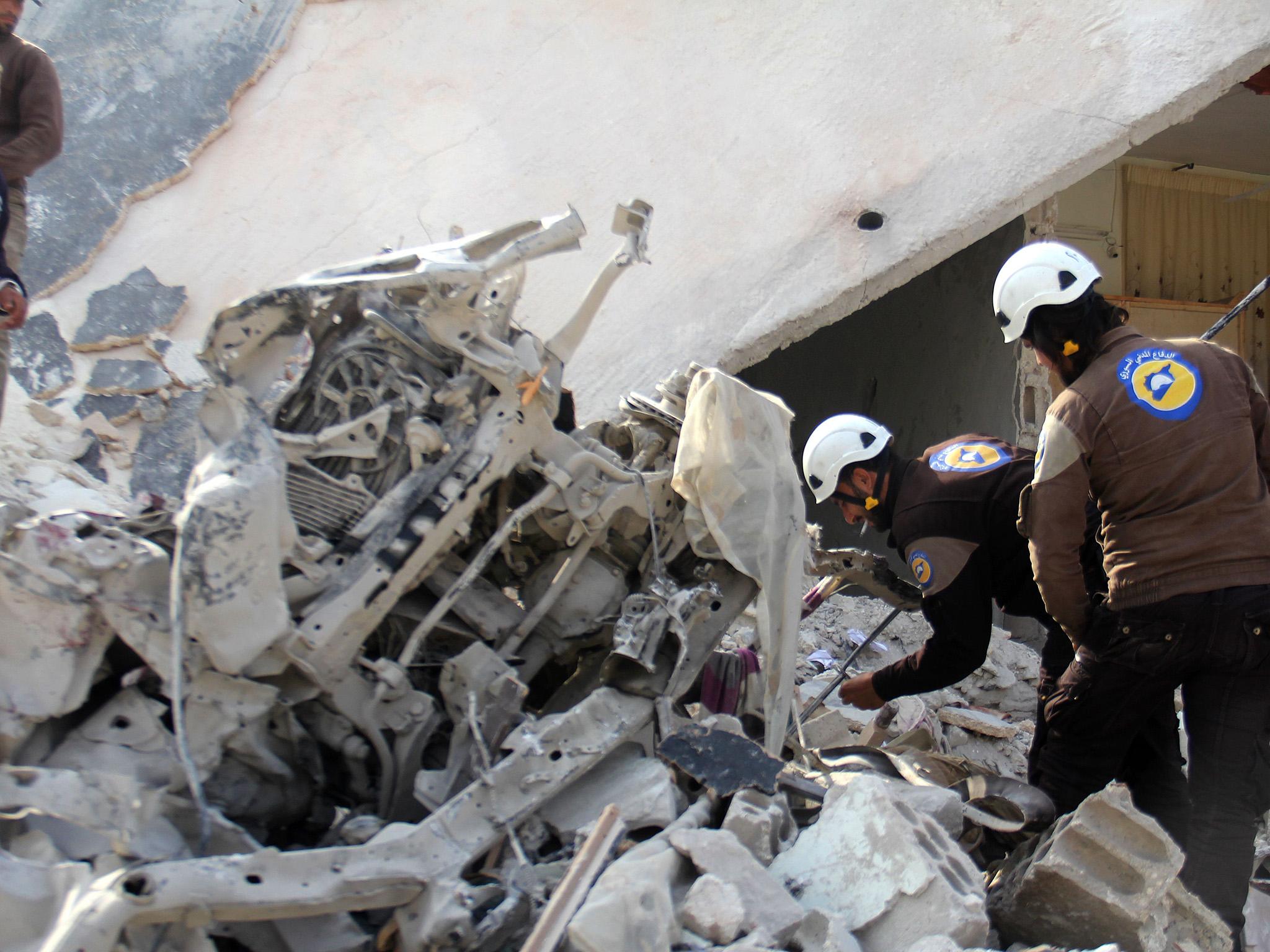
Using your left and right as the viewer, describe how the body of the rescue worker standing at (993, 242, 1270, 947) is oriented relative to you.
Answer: facing away from the viewer and to the left of the viewer

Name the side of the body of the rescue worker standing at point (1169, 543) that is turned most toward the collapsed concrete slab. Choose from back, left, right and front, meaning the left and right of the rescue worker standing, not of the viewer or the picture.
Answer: front

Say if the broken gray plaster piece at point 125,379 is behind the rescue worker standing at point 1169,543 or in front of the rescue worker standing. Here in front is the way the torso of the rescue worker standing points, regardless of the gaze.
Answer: in front

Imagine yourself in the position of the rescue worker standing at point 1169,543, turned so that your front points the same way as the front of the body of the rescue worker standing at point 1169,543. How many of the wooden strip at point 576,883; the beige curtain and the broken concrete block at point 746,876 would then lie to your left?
2

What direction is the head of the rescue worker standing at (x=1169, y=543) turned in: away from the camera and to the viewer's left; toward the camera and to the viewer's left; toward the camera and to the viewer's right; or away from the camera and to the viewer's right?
away from the camera and to the viewer's left

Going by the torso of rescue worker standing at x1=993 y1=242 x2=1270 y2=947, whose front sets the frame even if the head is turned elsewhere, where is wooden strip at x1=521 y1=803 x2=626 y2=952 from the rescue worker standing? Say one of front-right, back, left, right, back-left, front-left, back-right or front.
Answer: left

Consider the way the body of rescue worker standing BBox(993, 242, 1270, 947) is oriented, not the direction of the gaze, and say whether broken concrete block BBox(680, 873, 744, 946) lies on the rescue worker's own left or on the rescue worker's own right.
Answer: on the rescue worker's own left

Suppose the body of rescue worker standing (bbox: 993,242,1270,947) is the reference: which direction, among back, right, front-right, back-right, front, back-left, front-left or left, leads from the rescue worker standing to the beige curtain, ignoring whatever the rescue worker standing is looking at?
front-right

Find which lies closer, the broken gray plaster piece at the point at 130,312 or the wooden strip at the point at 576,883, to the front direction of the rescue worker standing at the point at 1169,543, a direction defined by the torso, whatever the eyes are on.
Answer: the broken gray plaster piece
